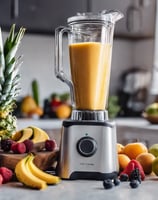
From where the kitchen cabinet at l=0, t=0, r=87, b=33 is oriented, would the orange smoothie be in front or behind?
in front

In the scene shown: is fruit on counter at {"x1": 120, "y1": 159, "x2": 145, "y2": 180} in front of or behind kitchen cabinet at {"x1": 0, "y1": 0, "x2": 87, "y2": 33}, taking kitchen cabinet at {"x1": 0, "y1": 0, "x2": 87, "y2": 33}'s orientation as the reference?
in front

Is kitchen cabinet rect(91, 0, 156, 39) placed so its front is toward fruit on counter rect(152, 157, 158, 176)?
yes

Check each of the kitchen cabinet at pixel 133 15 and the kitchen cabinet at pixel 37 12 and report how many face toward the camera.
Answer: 2

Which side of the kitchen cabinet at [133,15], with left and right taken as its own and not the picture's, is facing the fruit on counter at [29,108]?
right

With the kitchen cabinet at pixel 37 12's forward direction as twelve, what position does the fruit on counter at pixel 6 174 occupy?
The fruit on counter is roughly at 12 o'clock from the kitchen cabinet.

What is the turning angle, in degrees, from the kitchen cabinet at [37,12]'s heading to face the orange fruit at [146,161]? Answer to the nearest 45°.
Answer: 0° — it already faces it

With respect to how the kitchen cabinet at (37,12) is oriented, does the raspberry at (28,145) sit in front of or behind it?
in front
